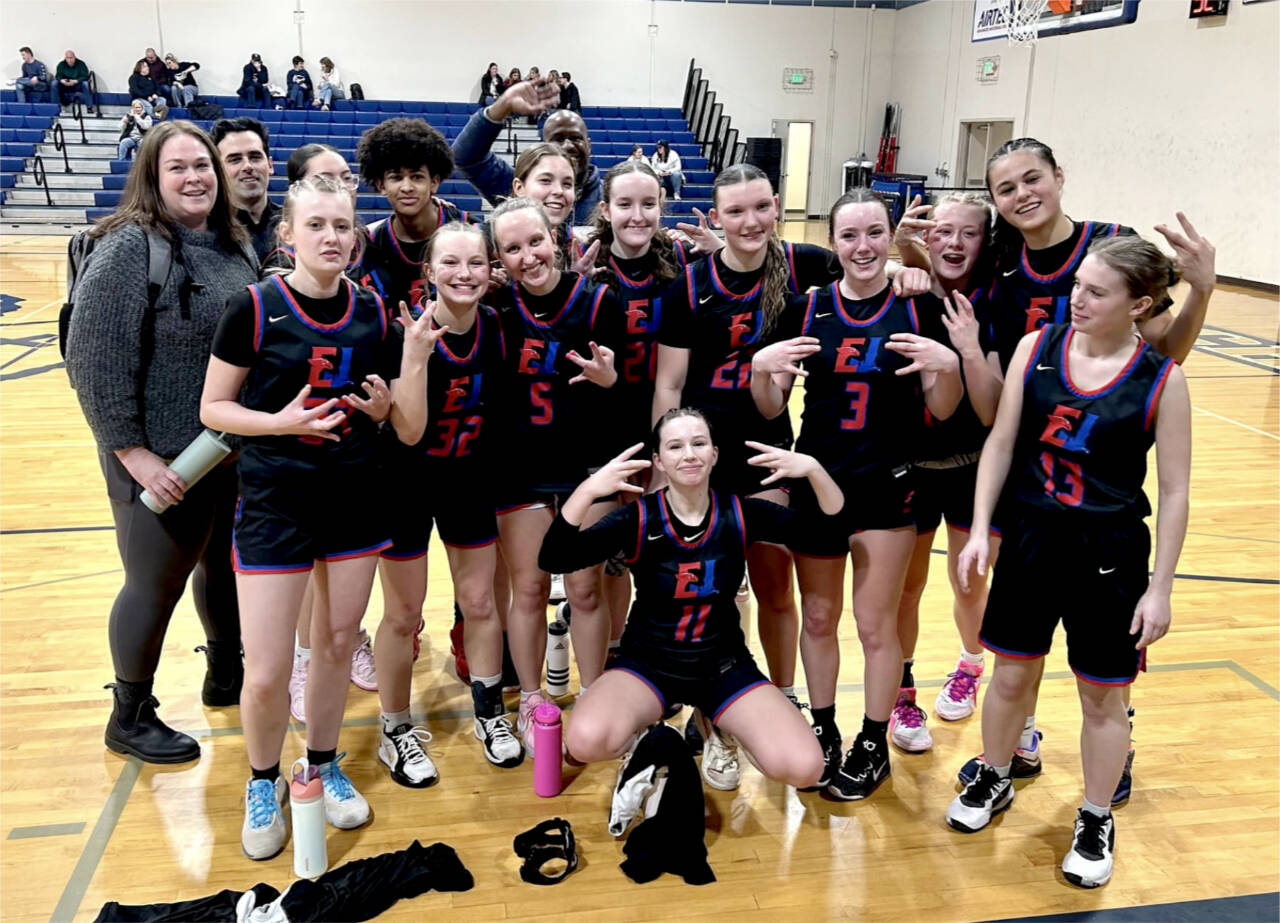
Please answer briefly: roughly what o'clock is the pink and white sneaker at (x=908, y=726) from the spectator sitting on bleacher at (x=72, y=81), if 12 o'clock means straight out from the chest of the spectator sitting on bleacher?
The pink and white sneaker is roughly at 12 o'clock from the spectator sitting on bleacher.

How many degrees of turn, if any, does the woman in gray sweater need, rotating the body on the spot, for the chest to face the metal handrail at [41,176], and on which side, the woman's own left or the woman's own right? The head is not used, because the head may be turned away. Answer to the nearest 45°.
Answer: approximately 135° to the woman's own left

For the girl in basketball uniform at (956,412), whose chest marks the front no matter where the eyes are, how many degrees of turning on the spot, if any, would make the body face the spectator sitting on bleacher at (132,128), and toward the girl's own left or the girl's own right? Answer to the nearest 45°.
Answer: approximately 135° to the girl's own right

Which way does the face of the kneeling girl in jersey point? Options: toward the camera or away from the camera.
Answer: toward the camera

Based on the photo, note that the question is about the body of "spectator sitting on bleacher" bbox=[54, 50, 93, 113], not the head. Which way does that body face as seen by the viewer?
toward the camera

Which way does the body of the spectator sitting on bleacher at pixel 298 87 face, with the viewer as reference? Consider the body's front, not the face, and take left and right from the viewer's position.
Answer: facing the viewer

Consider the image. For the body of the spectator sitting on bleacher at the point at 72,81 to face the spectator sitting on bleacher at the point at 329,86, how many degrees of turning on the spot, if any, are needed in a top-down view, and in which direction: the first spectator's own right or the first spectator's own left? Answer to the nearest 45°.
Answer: approximately 90° to the first spectator's own left

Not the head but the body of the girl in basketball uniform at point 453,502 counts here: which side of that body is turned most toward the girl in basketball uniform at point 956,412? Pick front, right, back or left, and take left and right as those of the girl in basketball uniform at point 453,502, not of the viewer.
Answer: left

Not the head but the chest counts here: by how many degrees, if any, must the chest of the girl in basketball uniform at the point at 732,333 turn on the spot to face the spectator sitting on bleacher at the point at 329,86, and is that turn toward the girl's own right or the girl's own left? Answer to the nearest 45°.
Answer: approximately 135° to the girl's own right

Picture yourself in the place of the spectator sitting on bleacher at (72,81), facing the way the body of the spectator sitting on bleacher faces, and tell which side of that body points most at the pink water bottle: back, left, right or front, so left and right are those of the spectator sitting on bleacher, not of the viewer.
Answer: front

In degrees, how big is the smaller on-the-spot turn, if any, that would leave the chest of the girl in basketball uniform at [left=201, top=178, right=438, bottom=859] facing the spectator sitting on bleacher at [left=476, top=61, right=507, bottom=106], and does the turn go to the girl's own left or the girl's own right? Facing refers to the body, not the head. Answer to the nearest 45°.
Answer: approximately 180°

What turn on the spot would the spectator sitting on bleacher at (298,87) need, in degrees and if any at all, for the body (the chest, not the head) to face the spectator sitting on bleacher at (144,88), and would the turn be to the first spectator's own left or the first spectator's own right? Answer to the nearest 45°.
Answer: approximately 90° to the first spectator's own right

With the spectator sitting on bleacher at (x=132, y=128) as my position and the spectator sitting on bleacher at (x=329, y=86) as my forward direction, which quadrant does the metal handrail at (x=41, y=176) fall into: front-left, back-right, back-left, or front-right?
back-right

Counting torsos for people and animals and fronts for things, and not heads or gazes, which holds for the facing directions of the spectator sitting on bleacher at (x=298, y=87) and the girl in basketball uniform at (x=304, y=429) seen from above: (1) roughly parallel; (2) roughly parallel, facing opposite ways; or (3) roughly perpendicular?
roughly parallel

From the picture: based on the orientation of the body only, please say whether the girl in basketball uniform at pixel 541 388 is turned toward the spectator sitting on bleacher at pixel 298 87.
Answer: no

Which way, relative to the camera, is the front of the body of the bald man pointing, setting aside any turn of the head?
toward the camera

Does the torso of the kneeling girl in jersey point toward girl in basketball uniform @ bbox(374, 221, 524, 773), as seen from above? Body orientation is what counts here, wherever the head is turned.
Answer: no
